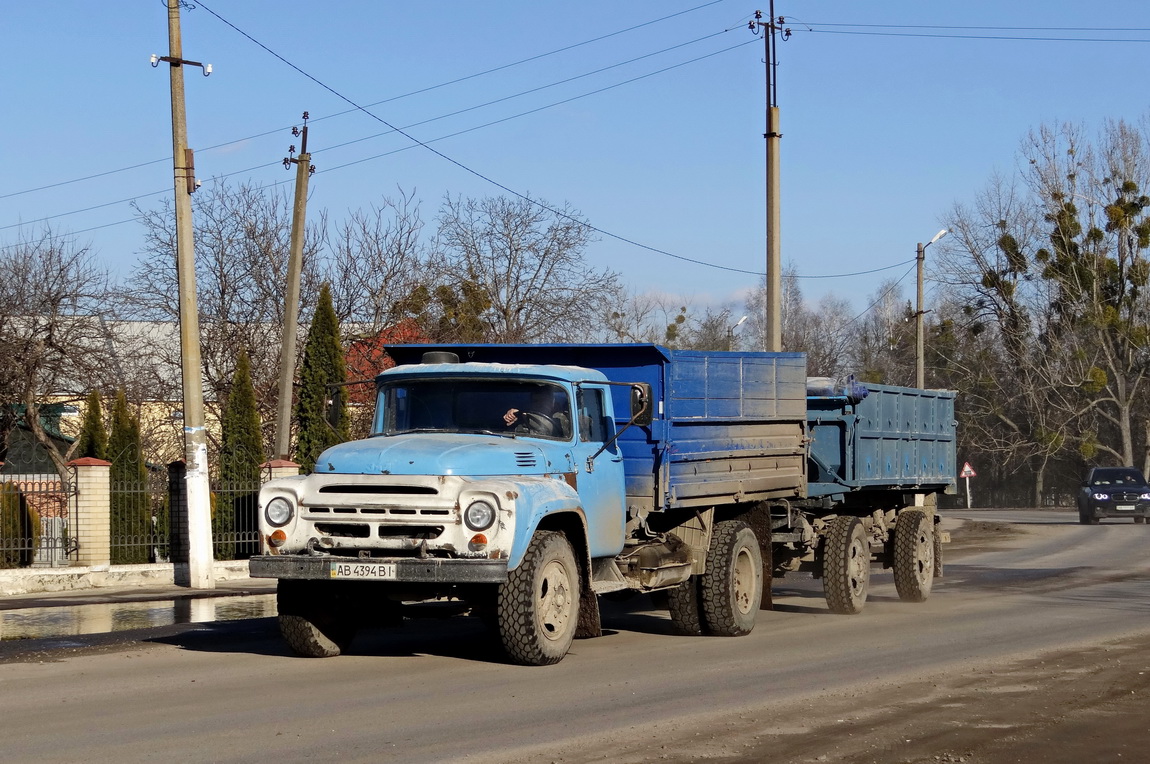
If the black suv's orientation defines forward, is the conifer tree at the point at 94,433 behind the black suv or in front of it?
in front

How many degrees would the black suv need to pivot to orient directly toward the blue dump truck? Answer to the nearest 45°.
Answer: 0° — it already faces it

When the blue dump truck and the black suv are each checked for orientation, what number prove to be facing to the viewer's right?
0

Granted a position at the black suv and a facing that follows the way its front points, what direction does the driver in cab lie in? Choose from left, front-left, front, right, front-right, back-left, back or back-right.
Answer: front

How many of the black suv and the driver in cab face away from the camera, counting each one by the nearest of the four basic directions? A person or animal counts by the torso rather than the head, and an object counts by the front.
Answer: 0

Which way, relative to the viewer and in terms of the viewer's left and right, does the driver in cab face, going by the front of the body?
facing the viewer and to the left of the viewer

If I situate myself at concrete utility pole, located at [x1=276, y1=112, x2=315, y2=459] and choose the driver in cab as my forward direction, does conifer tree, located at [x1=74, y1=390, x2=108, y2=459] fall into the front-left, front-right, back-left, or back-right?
back-right

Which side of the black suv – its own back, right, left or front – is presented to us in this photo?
front

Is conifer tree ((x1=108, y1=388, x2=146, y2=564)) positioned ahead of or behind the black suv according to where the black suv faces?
ahead

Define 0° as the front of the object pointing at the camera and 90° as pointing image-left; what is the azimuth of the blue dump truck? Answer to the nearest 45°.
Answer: approximately 45°

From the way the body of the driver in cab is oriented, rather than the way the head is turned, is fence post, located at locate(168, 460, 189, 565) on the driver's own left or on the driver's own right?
on the driver's own right
